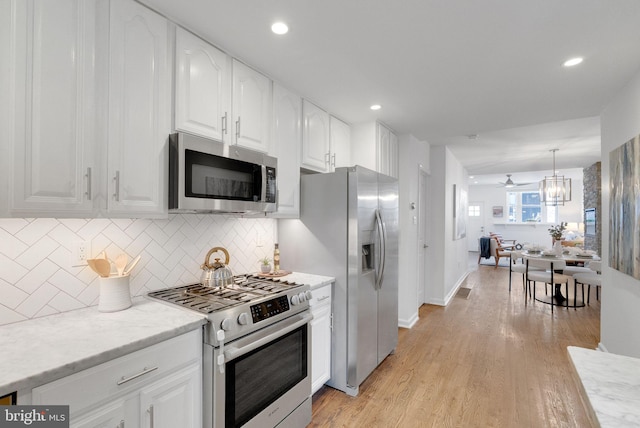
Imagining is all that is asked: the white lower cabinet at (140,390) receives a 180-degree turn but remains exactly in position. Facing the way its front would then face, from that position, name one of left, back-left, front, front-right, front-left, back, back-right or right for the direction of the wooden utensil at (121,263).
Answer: front-right

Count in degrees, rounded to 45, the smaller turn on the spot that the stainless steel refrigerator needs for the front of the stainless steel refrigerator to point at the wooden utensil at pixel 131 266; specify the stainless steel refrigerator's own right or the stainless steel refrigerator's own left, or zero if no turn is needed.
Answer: approximately 90° to the stainless steel refrigerator's own right

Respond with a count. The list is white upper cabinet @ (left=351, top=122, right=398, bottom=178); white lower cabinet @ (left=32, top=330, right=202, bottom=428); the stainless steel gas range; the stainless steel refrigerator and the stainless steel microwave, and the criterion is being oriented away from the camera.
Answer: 0

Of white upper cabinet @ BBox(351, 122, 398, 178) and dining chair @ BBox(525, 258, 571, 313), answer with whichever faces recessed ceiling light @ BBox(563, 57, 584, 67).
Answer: the white upper cabinet

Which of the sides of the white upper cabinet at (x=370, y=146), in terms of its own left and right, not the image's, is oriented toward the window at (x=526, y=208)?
left

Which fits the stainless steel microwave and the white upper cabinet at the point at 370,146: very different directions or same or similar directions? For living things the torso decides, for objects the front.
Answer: same or similar directions

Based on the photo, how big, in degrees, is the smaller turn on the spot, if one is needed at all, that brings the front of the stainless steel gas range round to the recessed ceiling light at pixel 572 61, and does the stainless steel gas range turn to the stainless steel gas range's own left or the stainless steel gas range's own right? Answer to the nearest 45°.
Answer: approximately 45° to the stainless steel gas range's own left

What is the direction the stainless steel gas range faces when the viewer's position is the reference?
facing the viewer and to the right of the viewer

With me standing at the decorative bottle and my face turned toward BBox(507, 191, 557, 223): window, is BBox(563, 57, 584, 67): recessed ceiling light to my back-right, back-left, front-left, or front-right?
front-right

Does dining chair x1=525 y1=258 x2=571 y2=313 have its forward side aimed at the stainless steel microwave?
no

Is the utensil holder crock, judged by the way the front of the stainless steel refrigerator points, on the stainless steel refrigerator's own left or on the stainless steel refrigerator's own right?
on the stainless steel refrigerator's own right

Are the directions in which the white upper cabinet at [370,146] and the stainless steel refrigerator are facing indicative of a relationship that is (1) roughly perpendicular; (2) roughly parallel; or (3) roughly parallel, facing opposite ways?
roughly parallel

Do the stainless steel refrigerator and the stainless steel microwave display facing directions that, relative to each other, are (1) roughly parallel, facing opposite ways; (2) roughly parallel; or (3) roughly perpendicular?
roughly parallel

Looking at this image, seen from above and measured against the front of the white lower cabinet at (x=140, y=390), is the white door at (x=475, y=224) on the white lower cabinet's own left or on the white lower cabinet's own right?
on the white lower cabinet's own left

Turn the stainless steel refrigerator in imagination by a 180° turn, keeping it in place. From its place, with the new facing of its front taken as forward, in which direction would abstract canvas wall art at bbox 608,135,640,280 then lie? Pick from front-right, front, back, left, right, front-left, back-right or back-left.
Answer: back-right

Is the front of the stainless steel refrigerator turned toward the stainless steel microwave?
no

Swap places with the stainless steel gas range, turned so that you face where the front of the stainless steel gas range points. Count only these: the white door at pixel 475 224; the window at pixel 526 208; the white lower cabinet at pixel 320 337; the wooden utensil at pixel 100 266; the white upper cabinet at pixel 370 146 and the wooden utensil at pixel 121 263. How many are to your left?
4

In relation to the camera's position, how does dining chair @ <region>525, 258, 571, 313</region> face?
facing away from the viewer and to the right of the viewer

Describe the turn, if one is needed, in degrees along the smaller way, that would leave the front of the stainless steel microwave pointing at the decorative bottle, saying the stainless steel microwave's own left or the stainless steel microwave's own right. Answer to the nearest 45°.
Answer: approximately 90° to the stainless steel microwave's own left

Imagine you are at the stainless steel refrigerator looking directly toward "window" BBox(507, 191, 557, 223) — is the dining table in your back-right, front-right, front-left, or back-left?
front-right
